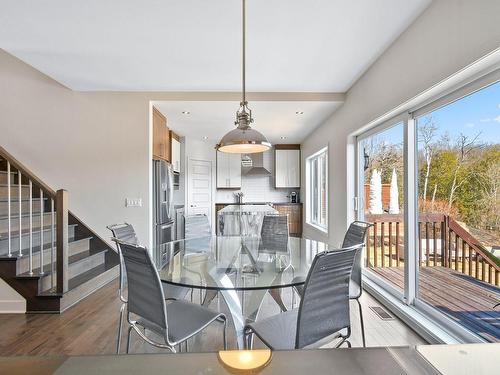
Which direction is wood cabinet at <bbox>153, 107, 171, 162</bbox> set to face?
to the viewer's right

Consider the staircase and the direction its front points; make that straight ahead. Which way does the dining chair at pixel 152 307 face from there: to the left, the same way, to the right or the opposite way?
to the left

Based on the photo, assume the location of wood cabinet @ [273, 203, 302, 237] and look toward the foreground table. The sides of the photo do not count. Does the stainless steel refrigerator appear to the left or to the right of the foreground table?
right

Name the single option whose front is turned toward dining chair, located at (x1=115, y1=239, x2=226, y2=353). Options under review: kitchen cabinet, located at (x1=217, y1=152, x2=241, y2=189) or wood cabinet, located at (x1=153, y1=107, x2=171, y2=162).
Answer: the kitchen cabinet

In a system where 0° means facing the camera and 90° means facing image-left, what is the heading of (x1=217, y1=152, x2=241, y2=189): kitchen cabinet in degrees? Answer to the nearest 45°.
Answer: approximately 0°

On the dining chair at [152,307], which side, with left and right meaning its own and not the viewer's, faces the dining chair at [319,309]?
right

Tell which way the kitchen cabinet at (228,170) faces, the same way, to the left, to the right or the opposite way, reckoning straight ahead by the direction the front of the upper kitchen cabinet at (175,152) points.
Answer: to the right
